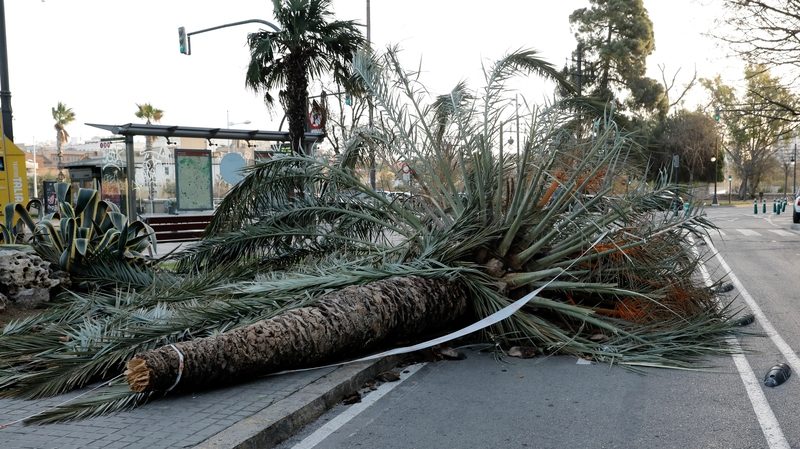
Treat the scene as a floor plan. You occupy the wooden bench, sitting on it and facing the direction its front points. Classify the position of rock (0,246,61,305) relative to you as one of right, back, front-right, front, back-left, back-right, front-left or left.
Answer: back

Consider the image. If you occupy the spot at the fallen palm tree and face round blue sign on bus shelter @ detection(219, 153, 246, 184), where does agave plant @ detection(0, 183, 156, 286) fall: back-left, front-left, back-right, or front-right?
front-left
